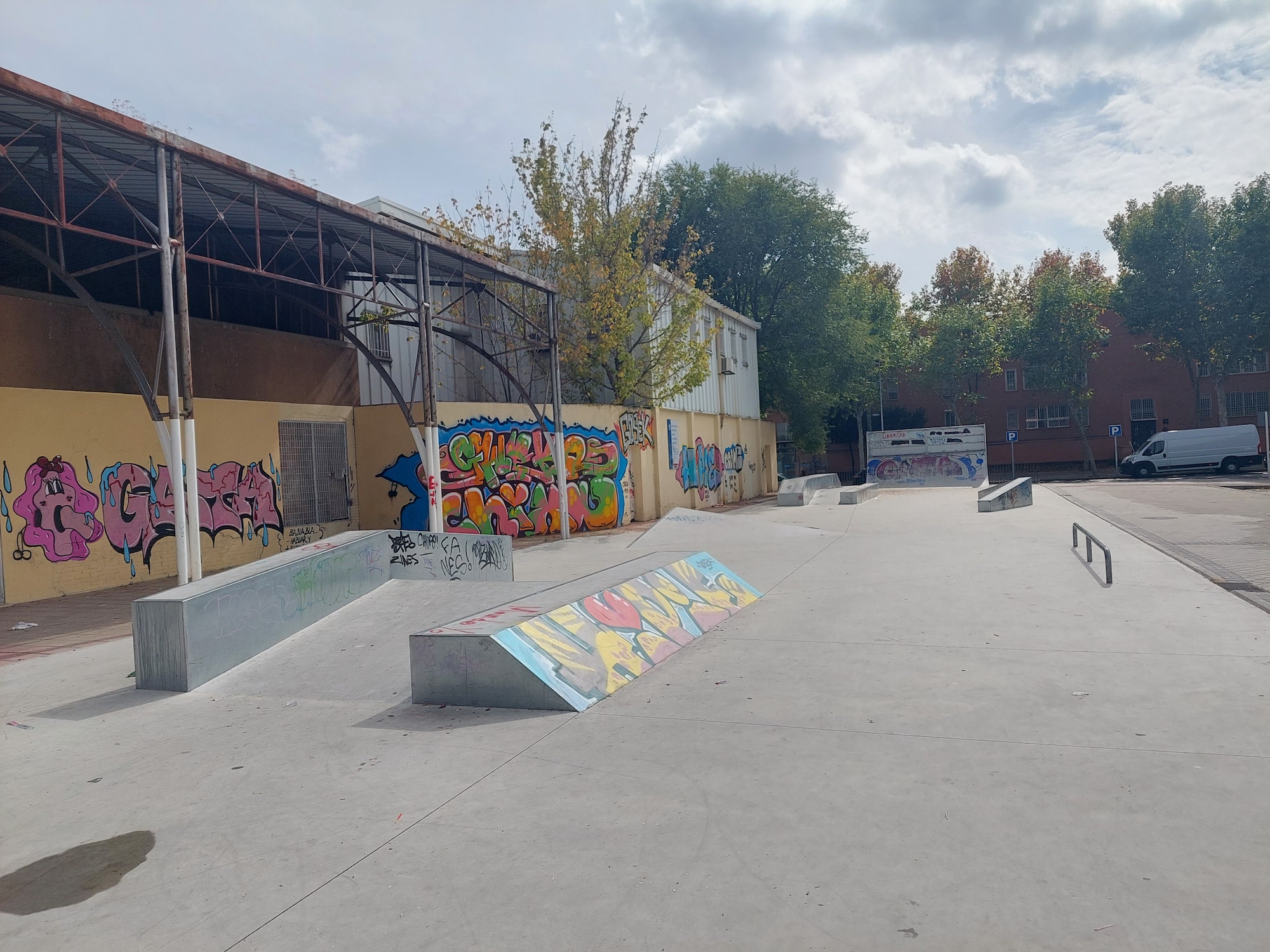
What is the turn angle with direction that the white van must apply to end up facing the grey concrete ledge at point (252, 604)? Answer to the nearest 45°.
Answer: approximately 90° to its left

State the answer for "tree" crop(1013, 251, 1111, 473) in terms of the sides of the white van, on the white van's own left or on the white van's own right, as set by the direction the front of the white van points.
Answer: on the white van's own right

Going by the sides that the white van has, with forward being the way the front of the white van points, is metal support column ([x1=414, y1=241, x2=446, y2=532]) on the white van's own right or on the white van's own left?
on the white van's own left

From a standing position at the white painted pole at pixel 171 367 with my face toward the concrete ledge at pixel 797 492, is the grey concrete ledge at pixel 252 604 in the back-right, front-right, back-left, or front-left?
back-right

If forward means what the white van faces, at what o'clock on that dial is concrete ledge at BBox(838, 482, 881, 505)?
The concrete ledge is roughly at 10 o'clock from the white van.

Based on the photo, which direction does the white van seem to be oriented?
to the viewer's left

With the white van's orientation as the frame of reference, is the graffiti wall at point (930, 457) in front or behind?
in front

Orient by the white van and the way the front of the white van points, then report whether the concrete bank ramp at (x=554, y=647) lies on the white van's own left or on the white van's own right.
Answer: on the white van's own left

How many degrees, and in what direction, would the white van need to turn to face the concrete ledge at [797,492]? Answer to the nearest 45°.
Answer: approximately 45° to its left

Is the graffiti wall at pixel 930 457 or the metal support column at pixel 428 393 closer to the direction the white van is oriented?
the graffiti wall

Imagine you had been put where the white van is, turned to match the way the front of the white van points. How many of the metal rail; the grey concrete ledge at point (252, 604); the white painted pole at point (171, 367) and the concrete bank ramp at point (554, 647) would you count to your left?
4

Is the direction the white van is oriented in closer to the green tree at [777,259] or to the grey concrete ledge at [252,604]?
the green tree

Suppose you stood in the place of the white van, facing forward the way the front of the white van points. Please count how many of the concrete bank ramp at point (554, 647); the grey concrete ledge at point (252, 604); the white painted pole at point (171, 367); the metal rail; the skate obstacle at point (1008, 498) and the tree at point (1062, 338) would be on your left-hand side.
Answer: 5
